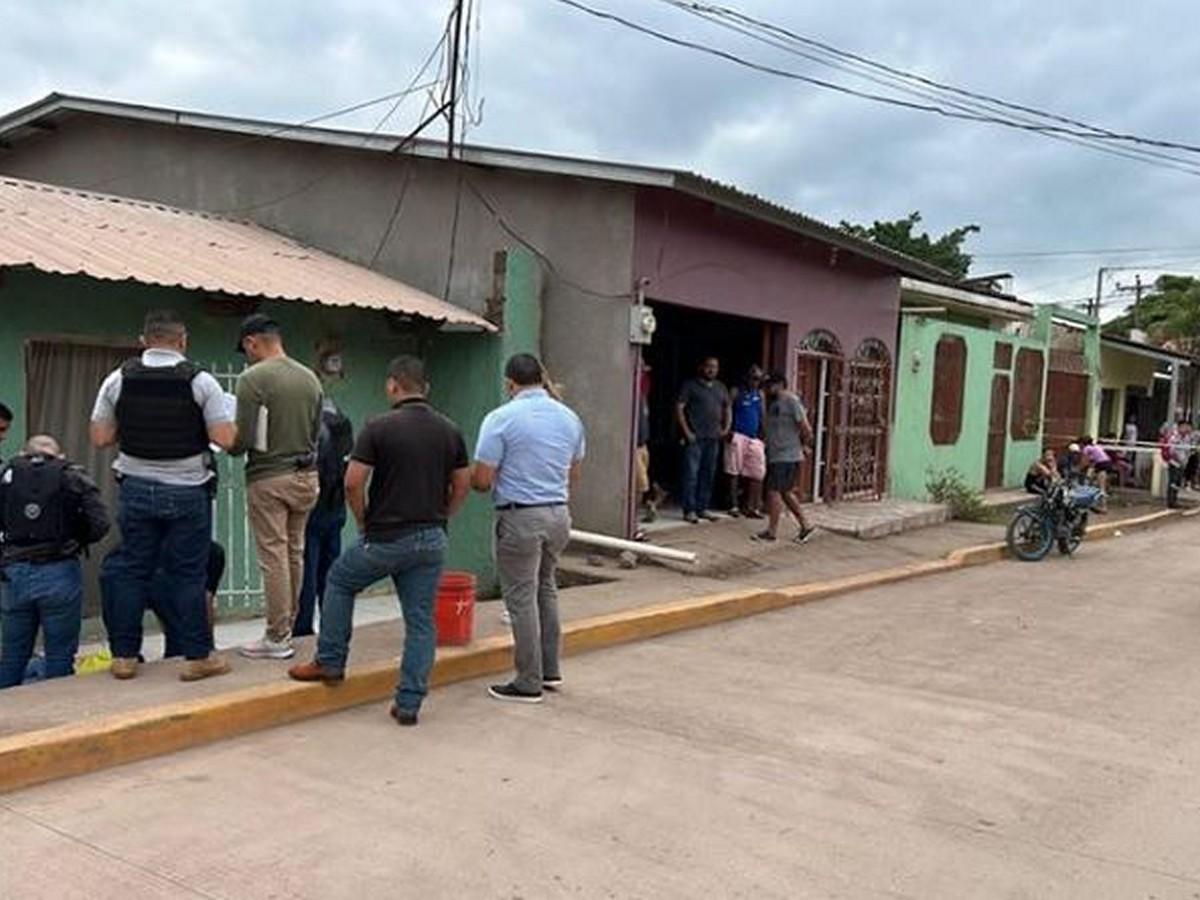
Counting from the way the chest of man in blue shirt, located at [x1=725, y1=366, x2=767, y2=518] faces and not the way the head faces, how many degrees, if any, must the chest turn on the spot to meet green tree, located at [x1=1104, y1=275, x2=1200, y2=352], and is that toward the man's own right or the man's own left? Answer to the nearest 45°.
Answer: approximately 90° to the man's own left

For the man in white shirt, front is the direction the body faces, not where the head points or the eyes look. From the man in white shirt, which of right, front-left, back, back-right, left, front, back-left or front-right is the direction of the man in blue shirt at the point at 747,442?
front-right

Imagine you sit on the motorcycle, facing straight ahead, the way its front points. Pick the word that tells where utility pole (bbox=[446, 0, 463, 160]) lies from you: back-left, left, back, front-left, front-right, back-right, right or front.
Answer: front

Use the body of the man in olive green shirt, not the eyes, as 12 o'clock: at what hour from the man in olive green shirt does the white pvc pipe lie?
The white pvc pipe is roughly at 3 o'clock from the man in olive green shirt.

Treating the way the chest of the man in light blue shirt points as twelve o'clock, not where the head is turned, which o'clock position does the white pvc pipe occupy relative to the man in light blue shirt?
The white pvc pipe is roughly at 2 o'clock from the man in light blue shirt.

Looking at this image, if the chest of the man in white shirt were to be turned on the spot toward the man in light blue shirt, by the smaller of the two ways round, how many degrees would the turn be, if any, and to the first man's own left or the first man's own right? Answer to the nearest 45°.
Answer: approximately 90° to the first man's own right

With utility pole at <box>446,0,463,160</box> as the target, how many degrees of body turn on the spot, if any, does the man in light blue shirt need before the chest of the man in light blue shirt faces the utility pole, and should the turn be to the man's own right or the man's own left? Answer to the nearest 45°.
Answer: approximately 45° to the man's own right

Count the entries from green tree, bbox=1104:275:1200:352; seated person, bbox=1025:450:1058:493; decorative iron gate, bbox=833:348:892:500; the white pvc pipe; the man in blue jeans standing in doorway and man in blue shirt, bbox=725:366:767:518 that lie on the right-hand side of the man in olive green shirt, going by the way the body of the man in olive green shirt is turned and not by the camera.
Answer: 6

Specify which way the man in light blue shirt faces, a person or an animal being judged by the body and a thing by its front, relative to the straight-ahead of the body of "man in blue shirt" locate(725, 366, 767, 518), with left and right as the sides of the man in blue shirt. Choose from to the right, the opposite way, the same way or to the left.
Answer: the opposite way

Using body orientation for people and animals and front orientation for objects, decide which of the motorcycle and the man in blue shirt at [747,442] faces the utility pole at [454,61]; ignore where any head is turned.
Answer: the motorcycle

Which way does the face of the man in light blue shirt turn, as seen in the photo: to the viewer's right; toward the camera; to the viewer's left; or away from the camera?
away from the camera

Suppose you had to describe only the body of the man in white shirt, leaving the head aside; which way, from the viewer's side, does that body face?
away from the camera

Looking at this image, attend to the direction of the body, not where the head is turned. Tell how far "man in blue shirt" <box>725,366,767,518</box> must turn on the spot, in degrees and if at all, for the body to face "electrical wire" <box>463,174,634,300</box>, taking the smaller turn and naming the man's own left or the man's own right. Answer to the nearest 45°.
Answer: approximately 90° to the man's own right

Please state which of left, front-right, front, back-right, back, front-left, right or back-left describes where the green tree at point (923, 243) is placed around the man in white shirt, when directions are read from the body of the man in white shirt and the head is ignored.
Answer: front-right

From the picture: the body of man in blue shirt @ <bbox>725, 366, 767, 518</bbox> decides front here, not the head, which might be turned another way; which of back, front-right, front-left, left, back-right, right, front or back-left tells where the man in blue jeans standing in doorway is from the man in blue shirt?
right

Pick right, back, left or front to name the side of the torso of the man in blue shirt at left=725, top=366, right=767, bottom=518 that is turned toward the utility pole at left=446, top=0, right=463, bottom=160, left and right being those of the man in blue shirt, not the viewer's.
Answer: right

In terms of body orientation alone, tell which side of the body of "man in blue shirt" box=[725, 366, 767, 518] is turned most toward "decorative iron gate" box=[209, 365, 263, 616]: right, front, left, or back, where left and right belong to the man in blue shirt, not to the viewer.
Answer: right

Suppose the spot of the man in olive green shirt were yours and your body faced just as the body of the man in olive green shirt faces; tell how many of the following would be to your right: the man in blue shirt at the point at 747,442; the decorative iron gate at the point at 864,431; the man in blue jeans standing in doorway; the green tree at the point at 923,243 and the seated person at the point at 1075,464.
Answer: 5

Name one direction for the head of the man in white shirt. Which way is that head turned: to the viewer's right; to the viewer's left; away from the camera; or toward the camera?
away from the camera

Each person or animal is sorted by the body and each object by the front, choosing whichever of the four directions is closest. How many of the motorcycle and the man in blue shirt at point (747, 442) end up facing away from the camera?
0
